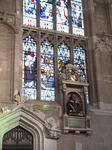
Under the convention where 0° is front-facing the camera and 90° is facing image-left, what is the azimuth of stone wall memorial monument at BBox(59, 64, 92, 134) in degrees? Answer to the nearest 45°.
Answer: approximately 0°
